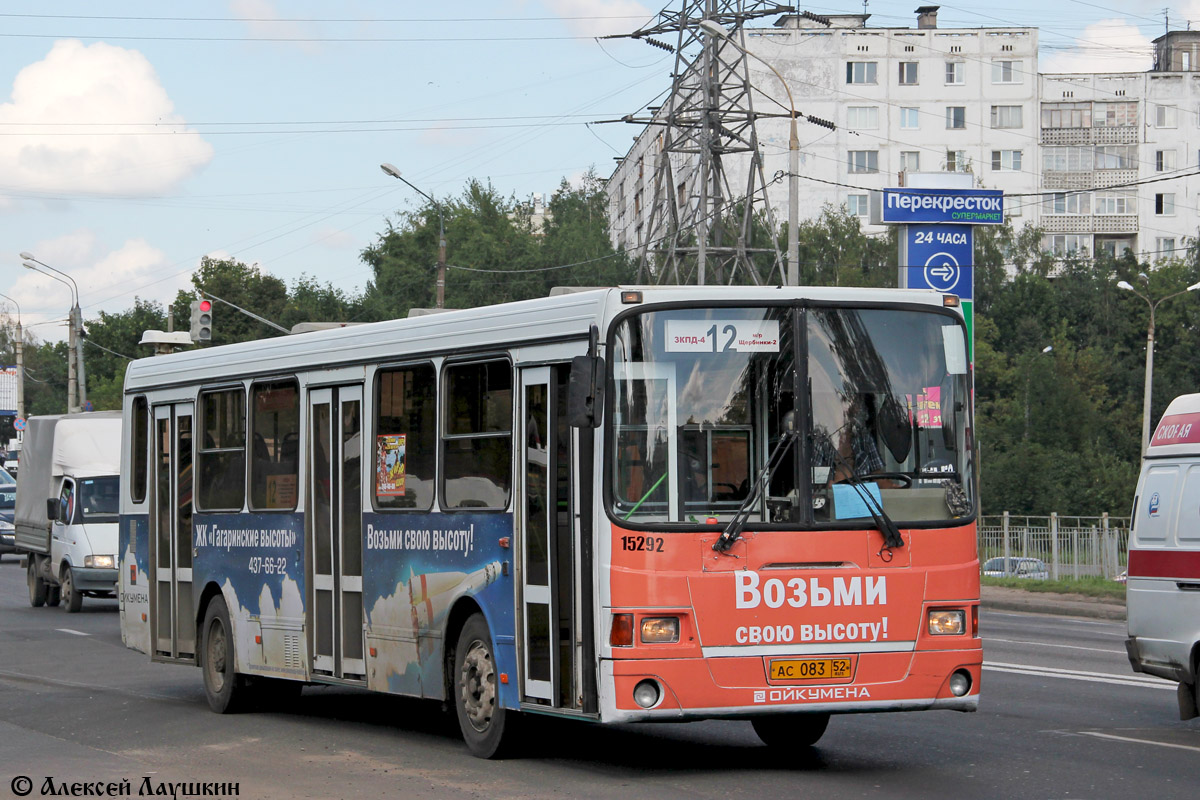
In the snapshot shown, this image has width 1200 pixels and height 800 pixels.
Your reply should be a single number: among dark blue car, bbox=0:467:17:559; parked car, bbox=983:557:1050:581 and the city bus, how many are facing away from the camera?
0

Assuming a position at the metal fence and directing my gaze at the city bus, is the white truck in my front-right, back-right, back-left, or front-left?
front-right

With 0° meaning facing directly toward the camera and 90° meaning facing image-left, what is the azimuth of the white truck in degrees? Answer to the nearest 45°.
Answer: approximately 315°

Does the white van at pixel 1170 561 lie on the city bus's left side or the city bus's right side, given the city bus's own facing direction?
on its left

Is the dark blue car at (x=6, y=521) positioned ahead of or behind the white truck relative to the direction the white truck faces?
behind

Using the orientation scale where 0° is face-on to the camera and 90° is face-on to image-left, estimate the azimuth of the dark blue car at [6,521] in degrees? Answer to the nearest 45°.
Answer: approximately 315°

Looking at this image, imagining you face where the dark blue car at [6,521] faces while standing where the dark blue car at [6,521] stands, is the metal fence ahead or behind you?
ahead
